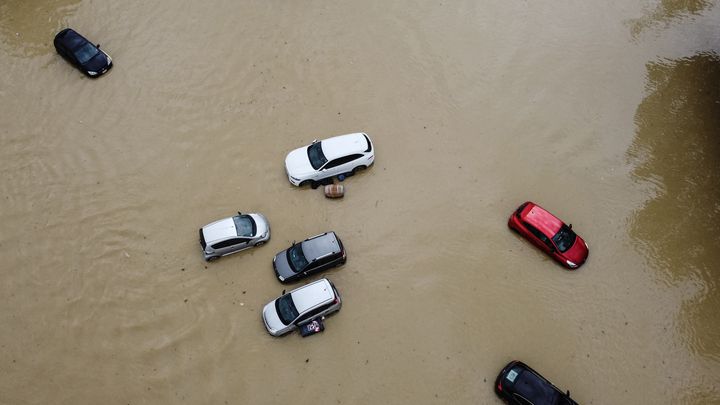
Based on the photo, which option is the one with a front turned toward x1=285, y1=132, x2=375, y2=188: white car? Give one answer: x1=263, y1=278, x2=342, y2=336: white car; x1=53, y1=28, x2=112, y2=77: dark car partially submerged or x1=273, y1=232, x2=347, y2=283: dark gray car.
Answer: the dark car partially submerged

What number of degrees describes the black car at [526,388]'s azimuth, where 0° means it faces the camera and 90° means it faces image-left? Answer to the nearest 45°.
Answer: approximately 315°

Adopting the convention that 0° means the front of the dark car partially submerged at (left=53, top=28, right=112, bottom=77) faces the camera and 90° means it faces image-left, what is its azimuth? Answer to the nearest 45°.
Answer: approximately 315°

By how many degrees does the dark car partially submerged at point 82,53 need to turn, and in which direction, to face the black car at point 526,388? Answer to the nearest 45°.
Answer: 0° — it already faces it

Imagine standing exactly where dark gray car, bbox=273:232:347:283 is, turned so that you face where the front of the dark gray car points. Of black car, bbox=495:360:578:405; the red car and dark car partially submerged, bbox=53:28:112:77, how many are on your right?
1

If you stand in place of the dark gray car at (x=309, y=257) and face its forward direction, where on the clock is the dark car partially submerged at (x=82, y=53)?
The dark car partially submerged is roughly at 3 o'clock from the dark gray car.

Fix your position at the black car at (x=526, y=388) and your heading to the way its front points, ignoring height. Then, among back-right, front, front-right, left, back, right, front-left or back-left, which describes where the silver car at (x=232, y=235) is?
back-right

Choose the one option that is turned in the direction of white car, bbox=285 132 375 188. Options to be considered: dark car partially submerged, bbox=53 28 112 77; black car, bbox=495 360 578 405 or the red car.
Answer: the dark car partially submerged

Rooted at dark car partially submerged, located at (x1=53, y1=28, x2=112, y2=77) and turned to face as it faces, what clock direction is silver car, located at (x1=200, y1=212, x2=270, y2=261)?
The silver car is roughly at 1 o'clock from the dark car partially submerged.

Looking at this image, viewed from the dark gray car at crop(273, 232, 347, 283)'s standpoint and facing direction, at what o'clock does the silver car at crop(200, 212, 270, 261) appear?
The silver car is roughly at 2 o'clock from the dark gray car.

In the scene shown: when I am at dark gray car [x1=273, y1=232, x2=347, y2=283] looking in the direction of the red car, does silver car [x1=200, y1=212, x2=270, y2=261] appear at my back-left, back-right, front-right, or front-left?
back-left

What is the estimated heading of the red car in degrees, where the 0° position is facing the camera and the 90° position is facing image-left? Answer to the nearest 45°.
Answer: approximately 315°

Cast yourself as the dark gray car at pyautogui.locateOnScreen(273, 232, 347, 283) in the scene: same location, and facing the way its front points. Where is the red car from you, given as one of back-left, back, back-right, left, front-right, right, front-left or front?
back-left

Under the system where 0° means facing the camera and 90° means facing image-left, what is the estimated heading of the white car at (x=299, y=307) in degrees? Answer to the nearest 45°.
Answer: approximately 45°
